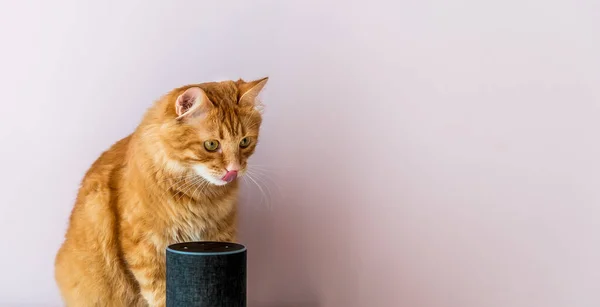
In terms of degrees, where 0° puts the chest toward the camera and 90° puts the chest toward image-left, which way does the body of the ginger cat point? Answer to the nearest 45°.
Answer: approximately 315°
